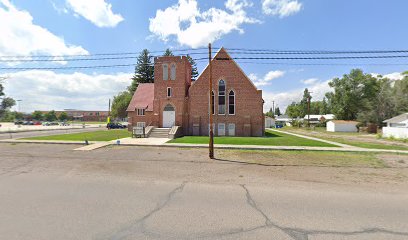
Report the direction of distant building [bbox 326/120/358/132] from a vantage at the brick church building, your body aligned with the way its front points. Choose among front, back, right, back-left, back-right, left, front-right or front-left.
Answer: back-left

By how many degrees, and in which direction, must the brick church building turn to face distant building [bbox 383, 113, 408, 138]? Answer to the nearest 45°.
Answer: approximately 90° to its left

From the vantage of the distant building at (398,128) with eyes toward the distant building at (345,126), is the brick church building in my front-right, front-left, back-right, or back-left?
back-left

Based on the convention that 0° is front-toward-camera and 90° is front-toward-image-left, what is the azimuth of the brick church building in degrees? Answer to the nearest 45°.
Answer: approximately 0°
